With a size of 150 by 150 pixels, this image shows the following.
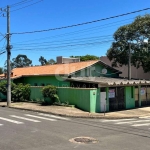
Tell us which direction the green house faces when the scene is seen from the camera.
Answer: facing the viewer and to the right of the viewer

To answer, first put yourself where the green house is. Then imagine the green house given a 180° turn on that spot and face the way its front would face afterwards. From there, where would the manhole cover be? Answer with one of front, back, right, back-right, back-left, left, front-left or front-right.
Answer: back-left

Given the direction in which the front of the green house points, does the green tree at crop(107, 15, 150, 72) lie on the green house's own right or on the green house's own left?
on the green house's own left
